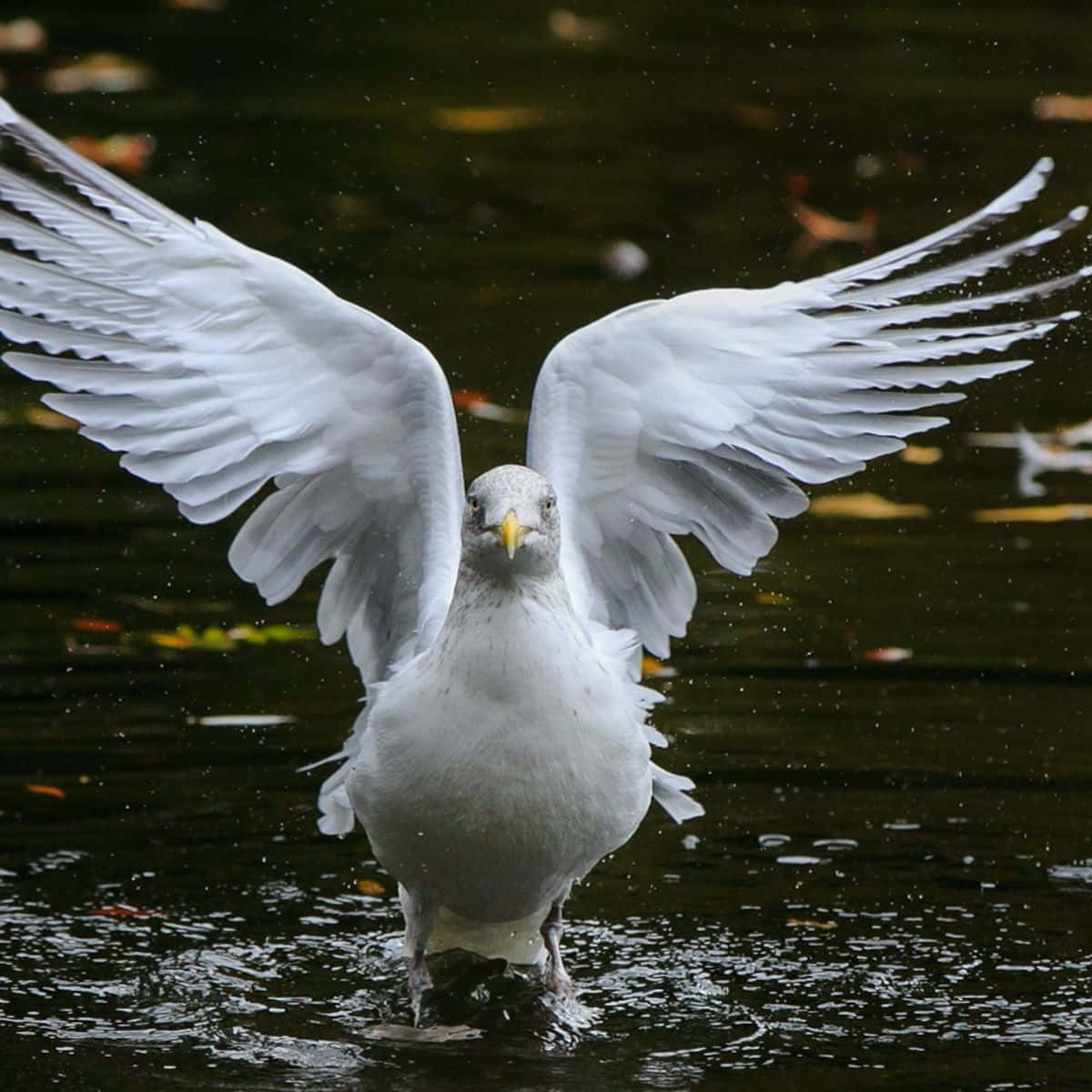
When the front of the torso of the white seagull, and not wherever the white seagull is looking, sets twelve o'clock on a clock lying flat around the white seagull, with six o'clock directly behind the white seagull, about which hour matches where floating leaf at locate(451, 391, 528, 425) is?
The floating leaf is roughly at 6 o'clock from the white seagull.

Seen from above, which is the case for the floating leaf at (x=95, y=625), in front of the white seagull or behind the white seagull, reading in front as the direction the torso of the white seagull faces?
behind

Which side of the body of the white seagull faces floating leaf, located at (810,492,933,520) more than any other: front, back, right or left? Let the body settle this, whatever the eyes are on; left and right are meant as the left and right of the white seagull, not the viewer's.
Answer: back

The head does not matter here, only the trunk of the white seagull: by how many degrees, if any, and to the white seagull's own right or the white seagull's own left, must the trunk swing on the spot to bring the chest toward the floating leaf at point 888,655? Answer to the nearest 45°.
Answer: approximately 135° to the white seagull's own left

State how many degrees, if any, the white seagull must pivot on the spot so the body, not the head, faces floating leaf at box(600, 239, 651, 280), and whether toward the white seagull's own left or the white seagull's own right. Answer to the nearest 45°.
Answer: approximately 180°

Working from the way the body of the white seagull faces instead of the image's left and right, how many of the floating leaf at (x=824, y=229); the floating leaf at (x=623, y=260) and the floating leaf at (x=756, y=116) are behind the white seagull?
3

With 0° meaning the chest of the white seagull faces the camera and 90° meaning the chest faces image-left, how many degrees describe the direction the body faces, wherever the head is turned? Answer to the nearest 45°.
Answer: approximately 0°
